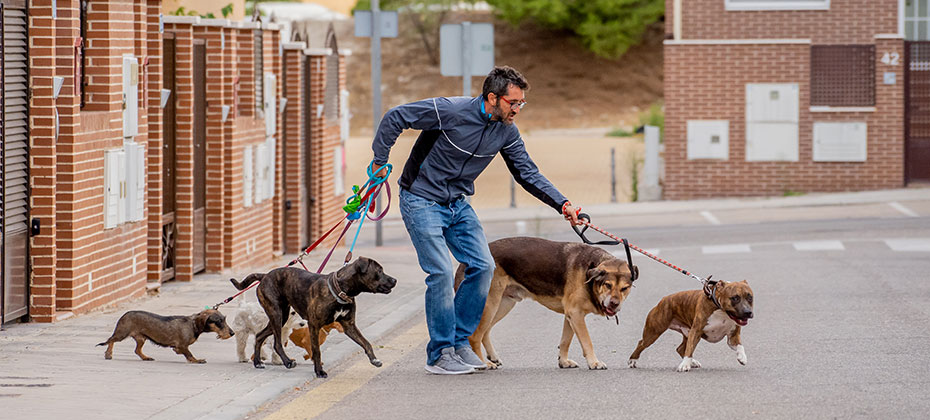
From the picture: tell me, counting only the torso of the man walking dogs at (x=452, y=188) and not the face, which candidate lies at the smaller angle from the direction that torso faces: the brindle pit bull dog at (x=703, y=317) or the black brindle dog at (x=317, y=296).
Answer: the brindle pit bull dog

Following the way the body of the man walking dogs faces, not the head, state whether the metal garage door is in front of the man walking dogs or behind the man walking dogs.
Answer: behind

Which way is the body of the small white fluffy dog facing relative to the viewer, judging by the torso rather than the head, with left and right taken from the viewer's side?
facing to the right of the viewer

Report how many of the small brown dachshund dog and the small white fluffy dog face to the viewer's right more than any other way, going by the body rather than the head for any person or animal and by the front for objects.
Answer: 2

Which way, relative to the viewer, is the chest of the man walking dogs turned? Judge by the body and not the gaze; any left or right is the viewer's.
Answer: facing the viewer and to the right of the viewer

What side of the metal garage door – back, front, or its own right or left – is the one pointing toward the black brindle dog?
front

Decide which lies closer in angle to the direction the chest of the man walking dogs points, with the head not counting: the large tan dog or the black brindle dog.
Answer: the large tan dog

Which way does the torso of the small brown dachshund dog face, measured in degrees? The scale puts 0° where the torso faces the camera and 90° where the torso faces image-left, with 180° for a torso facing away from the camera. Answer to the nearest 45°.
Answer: approximately 270°

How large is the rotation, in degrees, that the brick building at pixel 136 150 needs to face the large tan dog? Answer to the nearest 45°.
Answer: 0° — it already faces it

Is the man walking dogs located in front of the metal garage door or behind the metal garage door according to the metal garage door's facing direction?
in front

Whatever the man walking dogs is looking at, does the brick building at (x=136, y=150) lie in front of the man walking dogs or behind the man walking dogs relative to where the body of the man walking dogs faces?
behind
